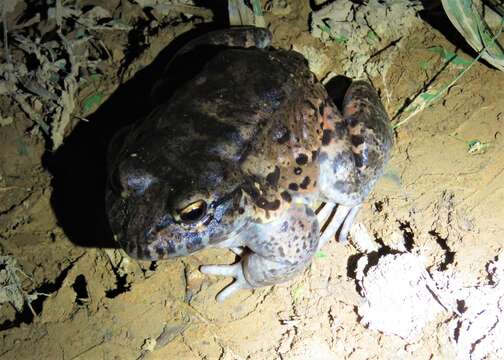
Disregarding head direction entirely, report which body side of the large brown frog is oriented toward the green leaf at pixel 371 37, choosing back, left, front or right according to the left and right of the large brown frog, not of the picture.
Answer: back

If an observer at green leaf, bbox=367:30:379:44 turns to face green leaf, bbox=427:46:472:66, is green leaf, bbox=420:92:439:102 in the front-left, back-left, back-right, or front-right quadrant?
front-right

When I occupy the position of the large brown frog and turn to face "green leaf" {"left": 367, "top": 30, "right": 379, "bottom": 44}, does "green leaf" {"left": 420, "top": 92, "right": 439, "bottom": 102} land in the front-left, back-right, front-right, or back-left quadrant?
front-right

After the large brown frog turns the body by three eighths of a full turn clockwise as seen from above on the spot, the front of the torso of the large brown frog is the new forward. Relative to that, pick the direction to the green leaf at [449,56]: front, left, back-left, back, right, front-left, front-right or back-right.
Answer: front-right

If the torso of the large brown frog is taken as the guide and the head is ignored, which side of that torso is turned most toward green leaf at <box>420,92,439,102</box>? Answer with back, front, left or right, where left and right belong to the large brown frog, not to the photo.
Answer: back

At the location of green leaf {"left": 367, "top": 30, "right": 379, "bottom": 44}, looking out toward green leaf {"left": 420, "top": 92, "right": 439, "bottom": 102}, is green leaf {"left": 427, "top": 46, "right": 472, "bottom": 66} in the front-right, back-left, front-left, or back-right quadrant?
front-left

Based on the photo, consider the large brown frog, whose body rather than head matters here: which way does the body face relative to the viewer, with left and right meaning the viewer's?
facing the viewer and to the left of the viewer
